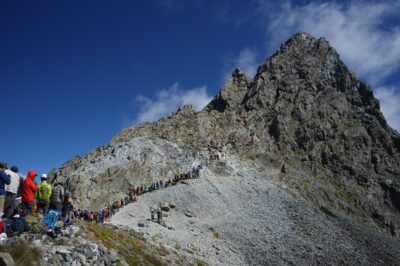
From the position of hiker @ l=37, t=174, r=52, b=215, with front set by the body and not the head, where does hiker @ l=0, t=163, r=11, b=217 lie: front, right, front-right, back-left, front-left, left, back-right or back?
back-left

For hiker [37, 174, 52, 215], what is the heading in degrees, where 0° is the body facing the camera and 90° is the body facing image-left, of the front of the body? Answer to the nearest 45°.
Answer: approximately 180°

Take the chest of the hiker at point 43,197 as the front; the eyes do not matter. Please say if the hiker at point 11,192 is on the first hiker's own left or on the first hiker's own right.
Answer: on the first hiker's own left

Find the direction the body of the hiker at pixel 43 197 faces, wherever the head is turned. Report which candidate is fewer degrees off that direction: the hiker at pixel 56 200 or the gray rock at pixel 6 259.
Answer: the hiker

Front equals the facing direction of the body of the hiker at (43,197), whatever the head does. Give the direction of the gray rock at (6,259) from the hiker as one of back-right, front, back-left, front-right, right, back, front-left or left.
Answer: back
